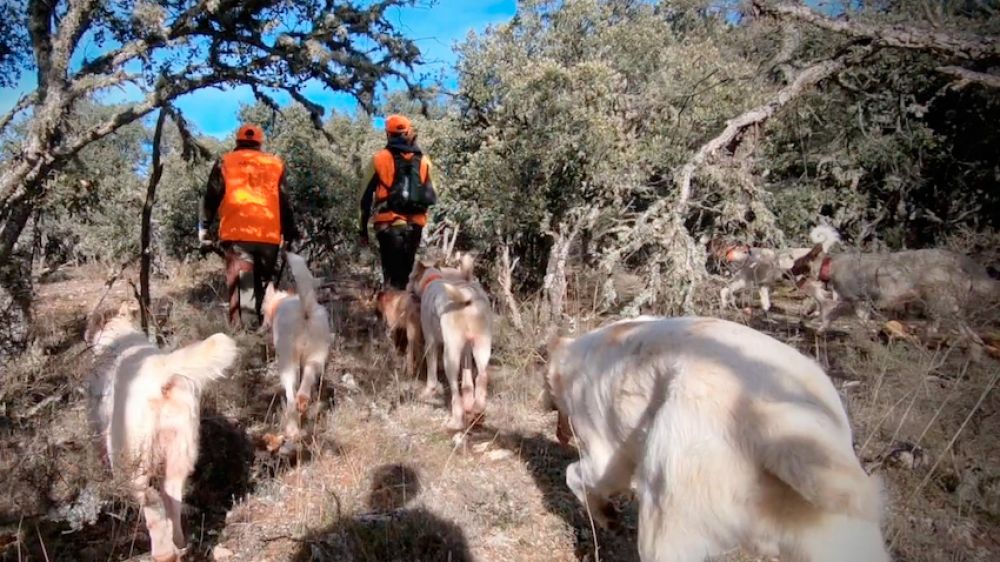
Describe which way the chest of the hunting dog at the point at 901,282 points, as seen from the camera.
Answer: to the viewer's left

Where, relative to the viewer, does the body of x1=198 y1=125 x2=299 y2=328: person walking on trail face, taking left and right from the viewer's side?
facing away from the viewer

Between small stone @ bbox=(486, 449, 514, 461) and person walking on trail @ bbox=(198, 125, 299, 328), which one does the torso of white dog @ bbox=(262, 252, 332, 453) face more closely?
the person walking on trail

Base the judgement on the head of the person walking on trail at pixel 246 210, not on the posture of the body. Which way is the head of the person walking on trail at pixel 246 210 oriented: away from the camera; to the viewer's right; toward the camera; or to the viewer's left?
away from the camera

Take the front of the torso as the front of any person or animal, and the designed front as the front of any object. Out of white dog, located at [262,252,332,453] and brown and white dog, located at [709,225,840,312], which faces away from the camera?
the white dog

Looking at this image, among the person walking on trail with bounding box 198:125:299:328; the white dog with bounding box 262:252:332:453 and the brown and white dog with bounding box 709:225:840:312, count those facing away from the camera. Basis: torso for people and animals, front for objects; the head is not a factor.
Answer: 2

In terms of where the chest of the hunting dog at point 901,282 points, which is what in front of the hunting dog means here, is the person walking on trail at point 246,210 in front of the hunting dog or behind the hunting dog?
in front

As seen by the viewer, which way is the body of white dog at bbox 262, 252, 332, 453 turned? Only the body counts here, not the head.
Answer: away from the camera

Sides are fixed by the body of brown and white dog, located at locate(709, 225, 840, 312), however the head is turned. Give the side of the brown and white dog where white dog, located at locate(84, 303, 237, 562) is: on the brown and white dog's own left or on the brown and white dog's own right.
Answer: on the brown and white dog's own left

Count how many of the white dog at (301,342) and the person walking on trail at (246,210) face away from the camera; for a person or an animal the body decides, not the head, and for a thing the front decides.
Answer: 2

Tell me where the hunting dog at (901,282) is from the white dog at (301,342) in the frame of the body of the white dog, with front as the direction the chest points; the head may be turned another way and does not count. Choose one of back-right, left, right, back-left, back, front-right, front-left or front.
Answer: right

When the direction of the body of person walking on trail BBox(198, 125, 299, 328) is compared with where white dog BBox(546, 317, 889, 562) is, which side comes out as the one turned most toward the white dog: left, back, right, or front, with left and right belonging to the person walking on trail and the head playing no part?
back

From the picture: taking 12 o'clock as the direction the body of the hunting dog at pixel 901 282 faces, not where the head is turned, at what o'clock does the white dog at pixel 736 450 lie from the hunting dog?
The white dog is roughly at 9 o'clock from the hunting dog.

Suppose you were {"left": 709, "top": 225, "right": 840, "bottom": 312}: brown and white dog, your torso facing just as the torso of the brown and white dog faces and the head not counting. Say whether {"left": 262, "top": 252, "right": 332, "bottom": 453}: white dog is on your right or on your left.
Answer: on your left

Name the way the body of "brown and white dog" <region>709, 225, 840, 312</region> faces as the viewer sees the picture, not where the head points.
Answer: to the viewer's left

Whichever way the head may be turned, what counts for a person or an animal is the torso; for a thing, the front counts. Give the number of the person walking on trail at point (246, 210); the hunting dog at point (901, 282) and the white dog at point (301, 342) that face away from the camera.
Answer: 2

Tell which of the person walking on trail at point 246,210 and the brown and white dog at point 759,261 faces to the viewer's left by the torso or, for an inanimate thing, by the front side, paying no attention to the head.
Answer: the brown and white dog
